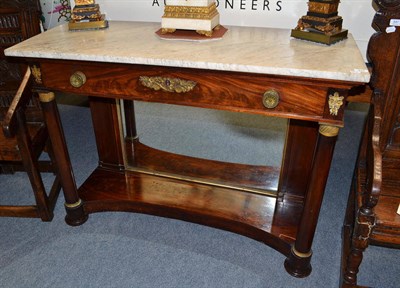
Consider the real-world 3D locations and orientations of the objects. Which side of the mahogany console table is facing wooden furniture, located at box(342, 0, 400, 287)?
left

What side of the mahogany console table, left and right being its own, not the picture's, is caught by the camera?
front

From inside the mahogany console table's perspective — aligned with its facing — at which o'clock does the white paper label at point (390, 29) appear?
The white paper label is roughly at 9 o'clock from the mahogany console table.

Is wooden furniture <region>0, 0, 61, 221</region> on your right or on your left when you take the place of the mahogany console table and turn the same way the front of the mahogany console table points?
on your right
